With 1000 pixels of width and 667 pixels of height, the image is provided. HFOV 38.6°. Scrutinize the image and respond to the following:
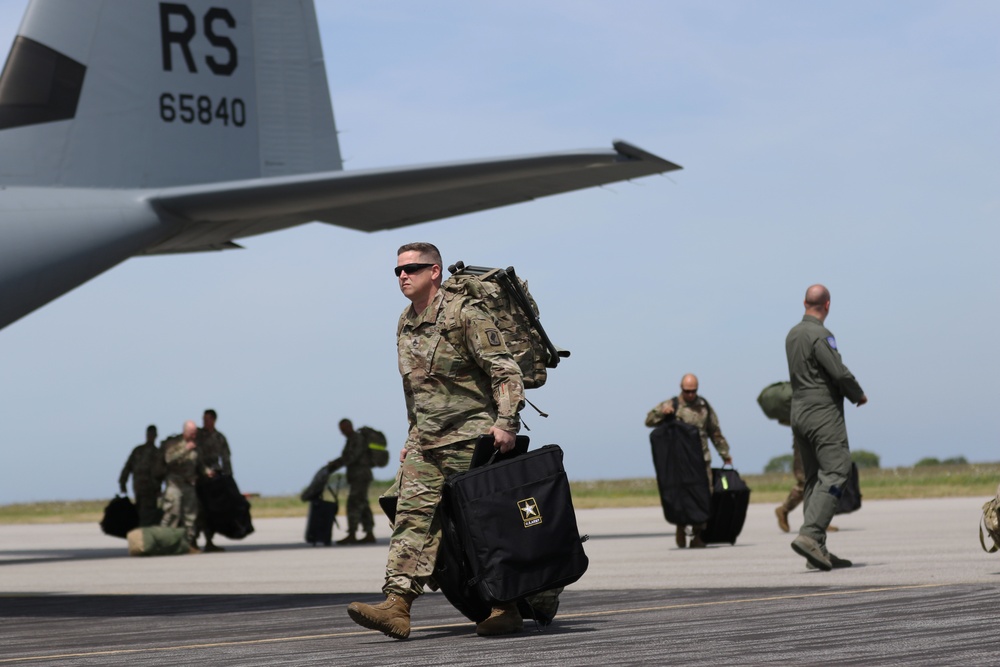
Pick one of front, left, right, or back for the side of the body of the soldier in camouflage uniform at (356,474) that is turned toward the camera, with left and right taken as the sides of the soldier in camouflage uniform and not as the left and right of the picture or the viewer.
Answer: left

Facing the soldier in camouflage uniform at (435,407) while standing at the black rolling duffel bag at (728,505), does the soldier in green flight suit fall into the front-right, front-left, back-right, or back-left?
front-left

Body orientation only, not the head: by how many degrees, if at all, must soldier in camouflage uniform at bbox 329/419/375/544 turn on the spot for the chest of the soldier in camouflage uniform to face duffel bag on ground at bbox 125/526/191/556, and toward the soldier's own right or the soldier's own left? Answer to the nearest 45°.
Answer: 0° — they already face it

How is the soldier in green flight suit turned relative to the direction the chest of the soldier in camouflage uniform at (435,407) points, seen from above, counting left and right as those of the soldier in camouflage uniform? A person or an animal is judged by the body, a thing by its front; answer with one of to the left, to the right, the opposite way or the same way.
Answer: the opposite way

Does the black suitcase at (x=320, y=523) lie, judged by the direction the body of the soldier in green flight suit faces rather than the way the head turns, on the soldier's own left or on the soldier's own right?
on the soldier's own left

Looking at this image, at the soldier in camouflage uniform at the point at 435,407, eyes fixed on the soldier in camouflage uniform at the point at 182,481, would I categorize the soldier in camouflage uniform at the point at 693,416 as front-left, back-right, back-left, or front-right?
front-right

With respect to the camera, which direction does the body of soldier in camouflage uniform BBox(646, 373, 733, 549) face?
toward the camera

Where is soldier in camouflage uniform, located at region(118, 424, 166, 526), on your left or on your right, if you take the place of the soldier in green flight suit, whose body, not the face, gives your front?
on your left

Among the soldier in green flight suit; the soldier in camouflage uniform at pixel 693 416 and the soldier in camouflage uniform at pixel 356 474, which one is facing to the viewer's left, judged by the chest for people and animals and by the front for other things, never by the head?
the soldier in camouflage uniform at pixel 356 474

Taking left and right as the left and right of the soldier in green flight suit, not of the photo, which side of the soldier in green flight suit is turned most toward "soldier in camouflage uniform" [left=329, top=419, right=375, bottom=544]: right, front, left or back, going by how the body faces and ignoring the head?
left

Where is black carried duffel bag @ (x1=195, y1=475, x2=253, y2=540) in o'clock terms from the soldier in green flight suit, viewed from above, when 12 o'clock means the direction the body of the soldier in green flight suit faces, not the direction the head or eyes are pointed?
The black carried duffel bag is roughly at 9 o'clock from the soldier in green flight suit.

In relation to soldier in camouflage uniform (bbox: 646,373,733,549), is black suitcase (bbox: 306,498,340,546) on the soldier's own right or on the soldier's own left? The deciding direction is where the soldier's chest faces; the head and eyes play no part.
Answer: on the soldier's own right

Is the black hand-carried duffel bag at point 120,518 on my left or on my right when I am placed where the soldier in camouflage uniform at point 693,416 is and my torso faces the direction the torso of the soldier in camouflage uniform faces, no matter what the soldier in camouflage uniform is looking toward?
on my right

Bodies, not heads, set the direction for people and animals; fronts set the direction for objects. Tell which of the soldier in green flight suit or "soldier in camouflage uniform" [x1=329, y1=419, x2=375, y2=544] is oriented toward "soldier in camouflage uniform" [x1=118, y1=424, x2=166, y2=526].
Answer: "soldier in camouflage uniform" [x1=329, y1=419, x2=375, y2=544]

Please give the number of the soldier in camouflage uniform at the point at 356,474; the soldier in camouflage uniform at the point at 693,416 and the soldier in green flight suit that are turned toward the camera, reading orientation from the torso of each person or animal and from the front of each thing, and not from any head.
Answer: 1

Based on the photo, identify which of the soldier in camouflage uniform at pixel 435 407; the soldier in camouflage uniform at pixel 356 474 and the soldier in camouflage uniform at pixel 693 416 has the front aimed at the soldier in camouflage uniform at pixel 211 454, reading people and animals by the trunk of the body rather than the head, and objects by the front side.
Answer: the soldier in camouflage uniform at pixel 356 474
